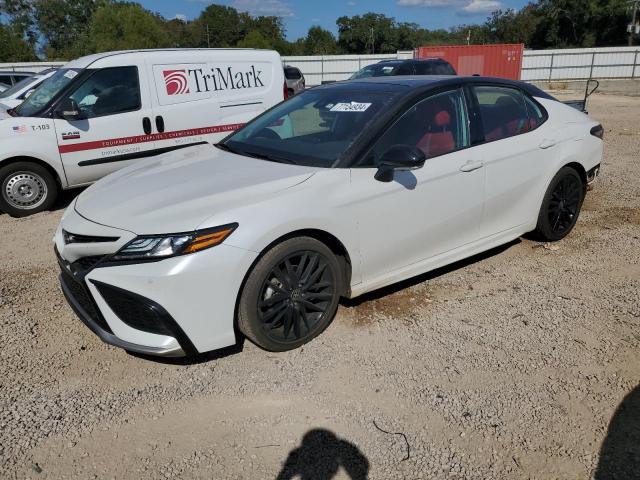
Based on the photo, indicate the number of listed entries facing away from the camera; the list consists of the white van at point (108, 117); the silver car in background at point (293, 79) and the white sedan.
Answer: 0

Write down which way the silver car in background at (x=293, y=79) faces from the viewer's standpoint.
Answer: facing the viewer and to the left of the viewer

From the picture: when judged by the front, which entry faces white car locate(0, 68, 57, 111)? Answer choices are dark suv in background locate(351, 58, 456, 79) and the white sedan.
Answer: the dark suv in background

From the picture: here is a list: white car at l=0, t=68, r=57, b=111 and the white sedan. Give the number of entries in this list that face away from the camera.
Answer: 0

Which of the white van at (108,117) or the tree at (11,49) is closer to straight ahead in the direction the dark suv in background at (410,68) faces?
the white van

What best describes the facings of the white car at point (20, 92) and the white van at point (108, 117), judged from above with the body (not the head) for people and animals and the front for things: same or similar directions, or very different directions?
same or similar directions

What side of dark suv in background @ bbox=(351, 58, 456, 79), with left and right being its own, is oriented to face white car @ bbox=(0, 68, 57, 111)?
front

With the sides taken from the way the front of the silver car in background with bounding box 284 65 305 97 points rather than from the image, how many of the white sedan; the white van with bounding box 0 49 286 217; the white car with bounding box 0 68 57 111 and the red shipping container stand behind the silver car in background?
1

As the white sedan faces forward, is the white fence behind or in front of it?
behind

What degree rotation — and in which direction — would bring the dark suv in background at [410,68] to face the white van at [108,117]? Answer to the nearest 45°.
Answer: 0° — it already faces it

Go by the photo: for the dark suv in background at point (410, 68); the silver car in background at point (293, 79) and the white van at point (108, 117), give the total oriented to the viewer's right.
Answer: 0

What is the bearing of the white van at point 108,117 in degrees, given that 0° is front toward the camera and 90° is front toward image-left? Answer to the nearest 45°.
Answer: approximately 45°
